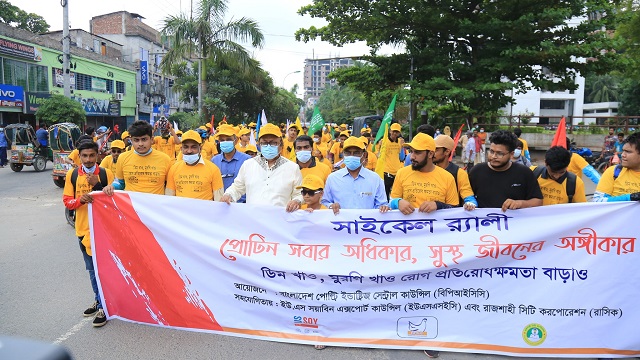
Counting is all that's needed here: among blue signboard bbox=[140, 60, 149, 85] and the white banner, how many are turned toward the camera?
2

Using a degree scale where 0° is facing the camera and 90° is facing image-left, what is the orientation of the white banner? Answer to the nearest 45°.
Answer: approximately 0°

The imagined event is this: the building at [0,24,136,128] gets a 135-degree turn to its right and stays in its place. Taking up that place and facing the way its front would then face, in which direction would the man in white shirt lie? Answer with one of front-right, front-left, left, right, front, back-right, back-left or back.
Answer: left

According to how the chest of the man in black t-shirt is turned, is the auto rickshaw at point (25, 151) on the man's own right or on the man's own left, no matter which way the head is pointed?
on the man's own right

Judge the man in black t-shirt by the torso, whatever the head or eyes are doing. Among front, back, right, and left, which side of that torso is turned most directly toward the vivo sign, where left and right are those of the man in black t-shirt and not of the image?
right

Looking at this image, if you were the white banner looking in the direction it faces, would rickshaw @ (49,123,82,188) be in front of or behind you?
behind
